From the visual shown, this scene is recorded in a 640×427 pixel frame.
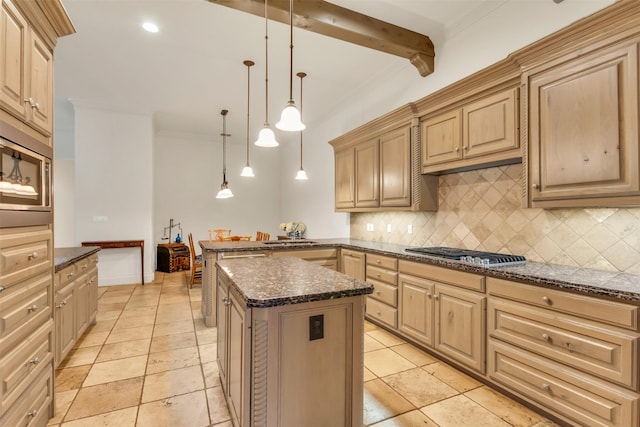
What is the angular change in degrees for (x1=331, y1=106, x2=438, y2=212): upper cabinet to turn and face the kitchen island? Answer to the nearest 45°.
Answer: approximately 45° to its left

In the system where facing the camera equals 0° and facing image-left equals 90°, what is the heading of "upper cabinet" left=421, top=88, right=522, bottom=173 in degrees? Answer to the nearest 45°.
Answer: approximately 45°

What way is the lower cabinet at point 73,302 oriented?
to the viewer's right

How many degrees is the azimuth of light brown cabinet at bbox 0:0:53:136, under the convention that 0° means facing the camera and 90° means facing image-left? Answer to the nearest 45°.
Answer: approximately 315°

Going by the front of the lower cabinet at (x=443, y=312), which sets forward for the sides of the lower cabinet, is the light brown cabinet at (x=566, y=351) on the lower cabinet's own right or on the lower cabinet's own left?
on the lower cabinet's own left

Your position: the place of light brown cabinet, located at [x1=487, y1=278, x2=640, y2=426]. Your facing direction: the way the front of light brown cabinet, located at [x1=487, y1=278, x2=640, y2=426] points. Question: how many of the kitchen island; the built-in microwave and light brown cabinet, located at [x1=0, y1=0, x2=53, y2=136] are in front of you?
3

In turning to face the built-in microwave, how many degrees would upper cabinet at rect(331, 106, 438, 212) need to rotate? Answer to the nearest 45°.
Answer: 0° — it already faces it

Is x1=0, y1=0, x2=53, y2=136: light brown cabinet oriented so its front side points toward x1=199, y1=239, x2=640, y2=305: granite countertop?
yes

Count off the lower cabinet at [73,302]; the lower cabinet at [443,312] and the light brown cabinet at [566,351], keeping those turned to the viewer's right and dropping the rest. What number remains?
1

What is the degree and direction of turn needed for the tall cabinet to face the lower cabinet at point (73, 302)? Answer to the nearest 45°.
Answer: approximately 135° to its left

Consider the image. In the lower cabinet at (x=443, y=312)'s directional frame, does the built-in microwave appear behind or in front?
in front

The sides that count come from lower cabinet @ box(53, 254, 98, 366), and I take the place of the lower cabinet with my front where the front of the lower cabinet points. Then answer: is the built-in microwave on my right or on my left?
on my right

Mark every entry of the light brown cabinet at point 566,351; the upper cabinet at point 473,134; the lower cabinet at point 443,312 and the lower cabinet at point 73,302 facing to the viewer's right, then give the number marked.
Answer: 1
